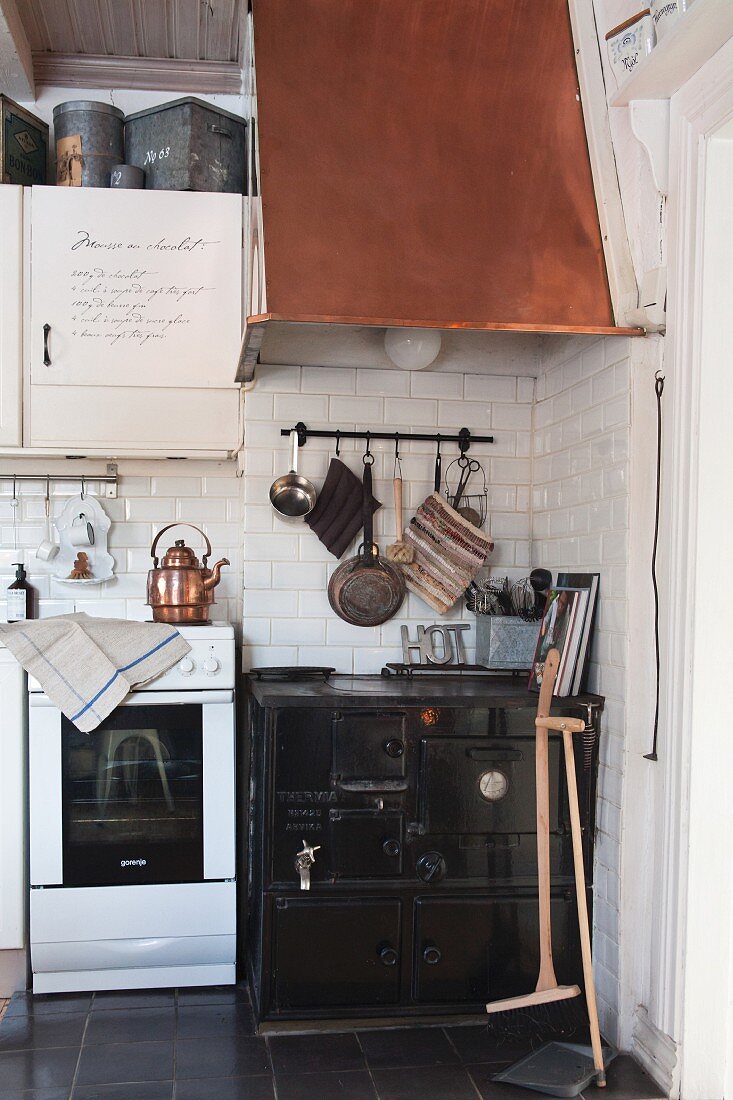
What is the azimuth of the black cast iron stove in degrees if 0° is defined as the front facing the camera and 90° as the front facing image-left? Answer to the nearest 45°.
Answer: approximately 0°

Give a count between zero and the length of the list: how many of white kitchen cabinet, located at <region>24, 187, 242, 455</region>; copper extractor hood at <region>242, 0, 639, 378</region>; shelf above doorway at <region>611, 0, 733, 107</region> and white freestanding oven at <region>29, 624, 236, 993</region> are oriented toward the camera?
3

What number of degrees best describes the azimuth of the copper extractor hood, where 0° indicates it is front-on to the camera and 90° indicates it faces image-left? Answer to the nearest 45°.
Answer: approximately 0°

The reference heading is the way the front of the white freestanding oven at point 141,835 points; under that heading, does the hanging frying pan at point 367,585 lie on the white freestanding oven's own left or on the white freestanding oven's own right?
on the white freestanding oven's own left

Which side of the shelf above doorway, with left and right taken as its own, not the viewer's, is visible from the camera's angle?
left

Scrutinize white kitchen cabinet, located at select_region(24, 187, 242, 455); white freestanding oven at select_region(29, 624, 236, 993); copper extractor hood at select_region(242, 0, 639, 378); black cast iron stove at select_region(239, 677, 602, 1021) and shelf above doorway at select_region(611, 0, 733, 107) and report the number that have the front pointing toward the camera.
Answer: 4
